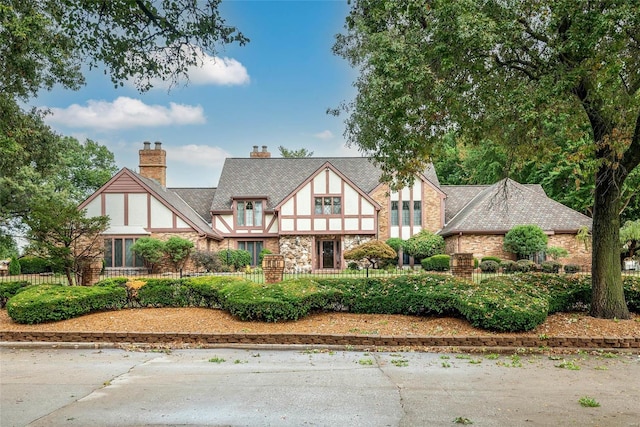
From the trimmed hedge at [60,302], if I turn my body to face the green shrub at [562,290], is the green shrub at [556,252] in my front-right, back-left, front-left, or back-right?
front-left

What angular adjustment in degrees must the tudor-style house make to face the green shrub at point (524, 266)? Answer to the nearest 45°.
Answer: approximately 45° to its left

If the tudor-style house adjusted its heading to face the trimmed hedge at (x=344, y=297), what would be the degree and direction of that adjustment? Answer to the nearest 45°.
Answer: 0° — it already faces it

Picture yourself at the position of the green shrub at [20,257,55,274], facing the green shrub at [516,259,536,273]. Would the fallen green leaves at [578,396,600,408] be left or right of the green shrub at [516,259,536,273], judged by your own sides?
right

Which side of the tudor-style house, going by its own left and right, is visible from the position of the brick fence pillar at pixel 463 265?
front

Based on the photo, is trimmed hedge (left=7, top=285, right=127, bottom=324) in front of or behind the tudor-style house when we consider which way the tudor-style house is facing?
in front

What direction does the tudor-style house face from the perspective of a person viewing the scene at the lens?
facing the viewer

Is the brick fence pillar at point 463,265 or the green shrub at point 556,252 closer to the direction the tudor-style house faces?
the brick fence pillar

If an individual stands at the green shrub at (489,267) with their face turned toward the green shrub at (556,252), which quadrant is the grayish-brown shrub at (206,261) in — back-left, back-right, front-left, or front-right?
back-left

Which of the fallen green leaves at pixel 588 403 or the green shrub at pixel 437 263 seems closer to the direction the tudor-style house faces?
the fallen green leaves

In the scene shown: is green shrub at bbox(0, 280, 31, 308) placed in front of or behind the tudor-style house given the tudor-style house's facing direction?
in front

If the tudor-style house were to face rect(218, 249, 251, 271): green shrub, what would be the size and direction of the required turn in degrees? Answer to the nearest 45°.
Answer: approximately 90° to its right

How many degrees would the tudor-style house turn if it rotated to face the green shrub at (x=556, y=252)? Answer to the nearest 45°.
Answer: approximately 90° to its left
